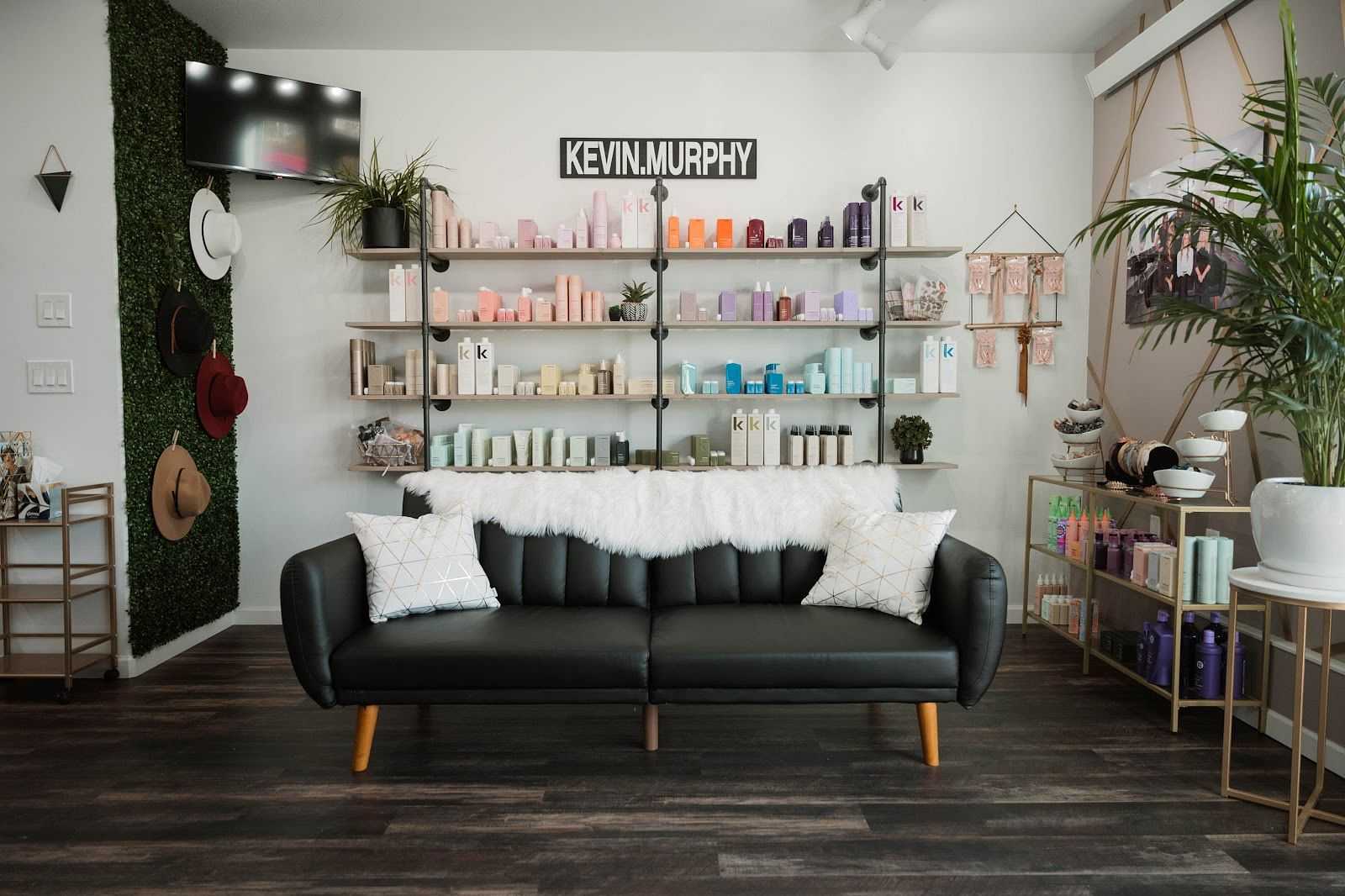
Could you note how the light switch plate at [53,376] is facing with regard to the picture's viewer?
facing the viewer

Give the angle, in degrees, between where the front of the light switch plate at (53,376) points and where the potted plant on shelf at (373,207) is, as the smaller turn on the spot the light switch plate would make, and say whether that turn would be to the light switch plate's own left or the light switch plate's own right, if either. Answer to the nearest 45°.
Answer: approximately 90° to the light switch plate's own left

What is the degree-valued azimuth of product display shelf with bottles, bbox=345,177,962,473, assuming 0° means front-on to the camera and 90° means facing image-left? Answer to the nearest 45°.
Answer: approximately 0°

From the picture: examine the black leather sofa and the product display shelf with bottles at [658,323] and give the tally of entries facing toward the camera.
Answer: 2

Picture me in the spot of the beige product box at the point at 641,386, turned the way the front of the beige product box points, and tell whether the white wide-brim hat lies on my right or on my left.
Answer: on my right

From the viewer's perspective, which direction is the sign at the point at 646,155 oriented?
toward the camera

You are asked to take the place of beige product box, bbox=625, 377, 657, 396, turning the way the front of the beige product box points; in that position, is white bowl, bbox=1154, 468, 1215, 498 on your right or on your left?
on your left

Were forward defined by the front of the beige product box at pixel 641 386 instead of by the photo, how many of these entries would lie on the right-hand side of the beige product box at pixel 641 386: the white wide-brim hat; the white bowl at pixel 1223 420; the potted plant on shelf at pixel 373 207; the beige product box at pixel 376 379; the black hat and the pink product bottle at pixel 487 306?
5

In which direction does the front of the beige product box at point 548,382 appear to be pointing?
toward the camera

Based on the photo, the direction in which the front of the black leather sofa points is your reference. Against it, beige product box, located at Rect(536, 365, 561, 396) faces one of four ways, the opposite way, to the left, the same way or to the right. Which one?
the same way

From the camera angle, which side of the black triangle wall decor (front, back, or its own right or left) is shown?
front

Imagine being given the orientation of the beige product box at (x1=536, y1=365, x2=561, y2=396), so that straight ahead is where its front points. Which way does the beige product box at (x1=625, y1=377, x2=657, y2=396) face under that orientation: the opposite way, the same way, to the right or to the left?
the same way
